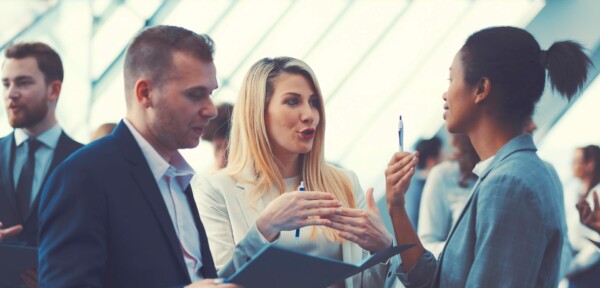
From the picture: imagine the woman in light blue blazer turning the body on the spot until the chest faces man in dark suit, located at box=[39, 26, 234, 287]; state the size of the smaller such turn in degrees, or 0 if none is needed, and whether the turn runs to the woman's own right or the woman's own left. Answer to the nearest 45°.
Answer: approximately 45° to the woman's own left

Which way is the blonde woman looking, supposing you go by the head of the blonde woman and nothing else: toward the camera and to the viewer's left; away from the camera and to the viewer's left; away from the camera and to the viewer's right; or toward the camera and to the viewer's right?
toward the camera and to the viewer's right

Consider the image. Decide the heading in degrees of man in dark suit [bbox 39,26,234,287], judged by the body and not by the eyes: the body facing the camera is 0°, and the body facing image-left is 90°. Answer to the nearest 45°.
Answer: approximately 315°

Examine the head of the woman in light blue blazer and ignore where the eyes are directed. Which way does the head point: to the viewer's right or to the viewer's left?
to the viewer's left

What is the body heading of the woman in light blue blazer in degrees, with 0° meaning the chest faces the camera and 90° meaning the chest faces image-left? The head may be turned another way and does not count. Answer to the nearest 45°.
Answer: approximately 90°

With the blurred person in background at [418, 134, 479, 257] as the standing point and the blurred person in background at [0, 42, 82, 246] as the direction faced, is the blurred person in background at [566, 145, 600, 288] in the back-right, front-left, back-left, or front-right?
back-left

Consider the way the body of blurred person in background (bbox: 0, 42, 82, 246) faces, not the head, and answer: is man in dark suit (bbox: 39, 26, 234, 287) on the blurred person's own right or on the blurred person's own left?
on the blurred person's own left

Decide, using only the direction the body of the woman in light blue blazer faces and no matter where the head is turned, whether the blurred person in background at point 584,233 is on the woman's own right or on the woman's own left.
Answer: on the woman's own right
